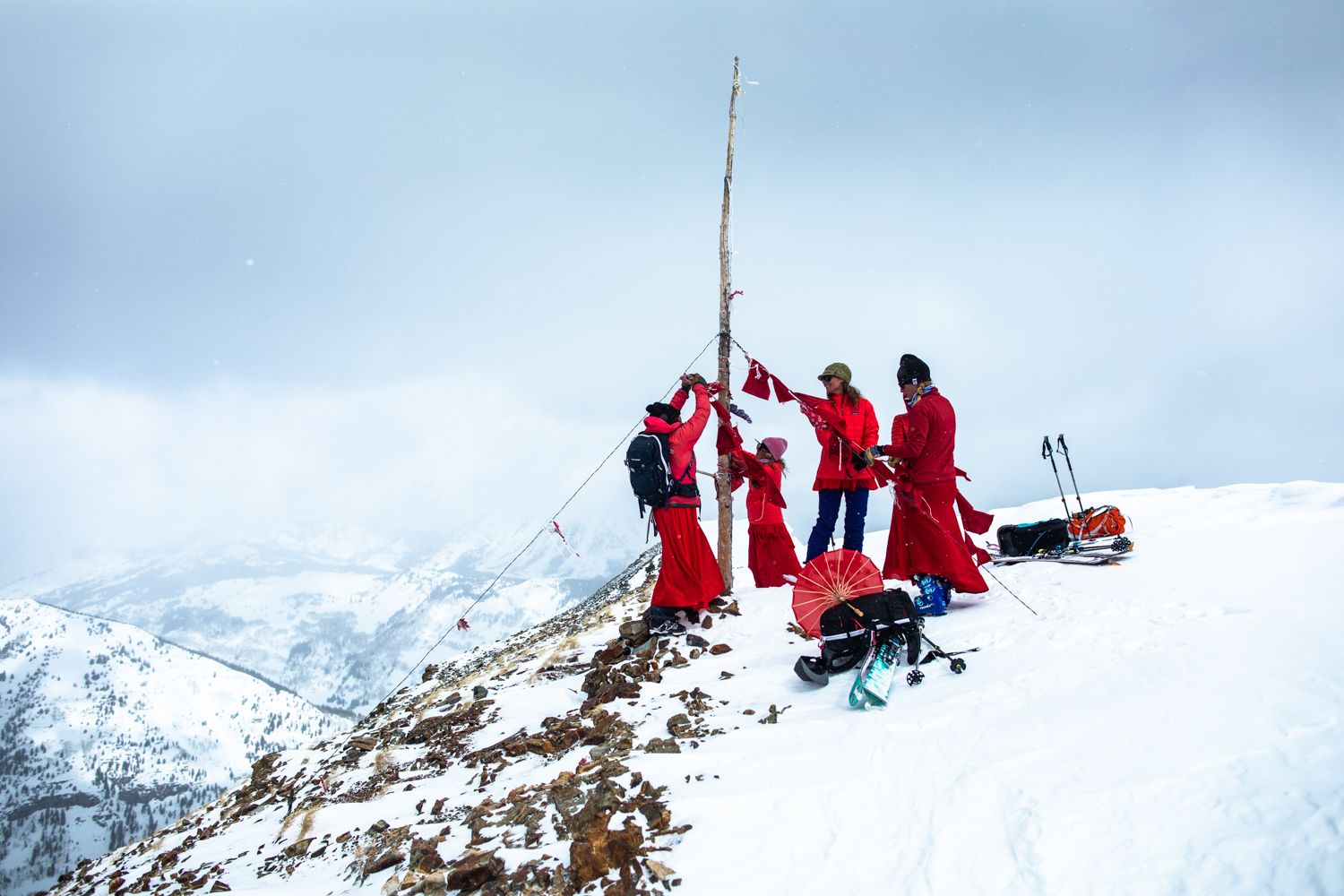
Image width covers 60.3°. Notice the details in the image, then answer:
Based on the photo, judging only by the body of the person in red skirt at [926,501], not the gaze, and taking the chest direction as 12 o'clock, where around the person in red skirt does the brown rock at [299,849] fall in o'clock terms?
The brown rock is roughly at 11 o'clock from the person in red skirt.

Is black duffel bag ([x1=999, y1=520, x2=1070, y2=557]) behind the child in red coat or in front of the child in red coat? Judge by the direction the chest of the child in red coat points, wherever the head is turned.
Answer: behind

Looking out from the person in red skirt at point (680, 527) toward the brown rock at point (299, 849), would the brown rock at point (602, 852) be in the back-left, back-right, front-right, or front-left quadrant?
front-left

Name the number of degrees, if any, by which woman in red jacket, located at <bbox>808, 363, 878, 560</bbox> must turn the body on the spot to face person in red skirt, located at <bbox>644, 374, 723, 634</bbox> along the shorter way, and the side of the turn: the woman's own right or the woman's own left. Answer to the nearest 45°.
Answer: approximately 45° to the woman's own right

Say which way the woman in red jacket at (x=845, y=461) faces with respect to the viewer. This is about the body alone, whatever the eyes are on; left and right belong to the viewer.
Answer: facing the viewer and to the left of the viewer

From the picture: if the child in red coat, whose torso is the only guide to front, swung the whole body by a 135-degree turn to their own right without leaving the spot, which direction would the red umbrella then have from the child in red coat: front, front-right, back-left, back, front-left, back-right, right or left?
back-right

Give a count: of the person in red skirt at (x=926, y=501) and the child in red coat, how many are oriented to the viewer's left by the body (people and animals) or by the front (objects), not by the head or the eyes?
2

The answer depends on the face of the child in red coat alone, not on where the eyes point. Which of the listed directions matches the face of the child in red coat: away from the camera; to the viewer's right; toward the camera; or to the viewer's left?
to the viewer's left

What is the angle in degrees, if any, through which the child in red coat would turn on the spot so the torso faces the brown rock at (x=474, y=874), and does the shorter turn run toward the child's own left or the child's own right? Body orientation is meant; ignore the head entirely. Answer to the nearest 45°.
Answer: approximately 90° to the child's own left

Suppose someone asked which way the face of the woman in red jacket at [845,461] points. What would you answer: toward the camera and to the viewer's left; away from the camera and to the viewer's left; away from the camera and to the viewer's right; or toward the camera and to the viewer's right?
toward the camera and to the viewer's left

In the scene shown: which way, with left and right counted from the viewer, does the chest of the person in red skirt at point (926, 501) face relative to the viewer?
facing to the left of the viewer

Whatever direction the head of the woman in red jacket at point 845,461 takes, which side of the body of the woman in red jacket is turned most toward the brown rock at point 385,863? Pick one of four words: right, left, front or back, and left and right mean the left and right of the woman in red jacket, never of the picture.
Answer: front

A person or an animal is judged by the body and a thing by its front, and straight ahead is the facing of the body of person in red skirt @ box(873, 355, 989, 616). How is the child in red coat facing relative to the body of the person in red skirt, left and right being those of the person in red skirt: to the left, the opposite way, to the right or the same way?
the same way

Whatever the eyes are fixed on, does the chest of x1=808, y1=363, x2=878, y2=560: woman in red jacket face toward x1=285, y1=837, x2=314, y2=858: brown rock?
yes

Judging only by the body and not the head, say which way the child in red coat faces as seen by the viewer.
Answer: to the viewer's left
